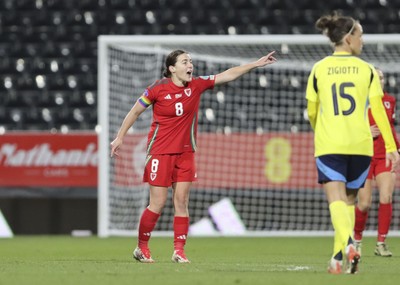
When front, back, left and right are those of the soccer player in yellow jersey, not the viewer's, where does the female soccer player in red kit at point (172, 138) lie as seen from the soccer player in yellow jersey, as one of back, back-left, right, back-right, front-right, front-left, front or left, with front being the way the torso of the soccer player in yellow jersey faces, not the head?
front-left

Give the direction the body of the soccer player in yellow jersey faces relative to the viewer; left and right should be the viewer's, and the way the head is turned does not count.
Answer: facing away from the viewer

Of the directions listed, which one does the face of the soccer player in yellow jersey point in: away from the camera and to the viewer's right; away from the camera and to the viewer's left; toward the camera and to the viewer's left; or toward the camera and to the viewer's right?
away from the camera and to the viewer's right

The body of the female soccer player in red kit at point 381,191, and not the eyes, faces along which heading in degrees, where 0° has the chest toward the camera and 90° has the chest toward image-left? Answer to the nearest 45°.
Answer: approximately 0°

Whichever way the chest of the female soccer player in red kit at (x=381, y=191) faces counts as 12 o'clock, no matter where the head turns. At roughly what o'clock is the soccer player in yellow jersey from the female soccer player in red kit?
The soccer player in yellow jersey is roughly at 12 o'clock from the female soccer player in red kit.

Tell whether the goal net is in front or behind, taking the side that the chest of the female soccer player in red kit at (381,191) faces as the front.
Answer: behind

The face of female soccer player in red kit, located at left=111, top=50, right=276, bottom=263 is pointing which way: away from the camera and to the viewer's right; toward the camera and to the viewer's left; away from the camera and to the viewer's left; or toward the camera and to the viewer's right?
toward the camera and to the viewer's right

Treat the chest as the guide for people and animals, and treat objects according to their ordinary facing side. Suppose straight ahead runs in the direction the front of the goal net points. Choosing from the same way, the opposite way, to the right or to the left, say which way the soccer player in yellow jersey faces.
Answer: the opposite way
